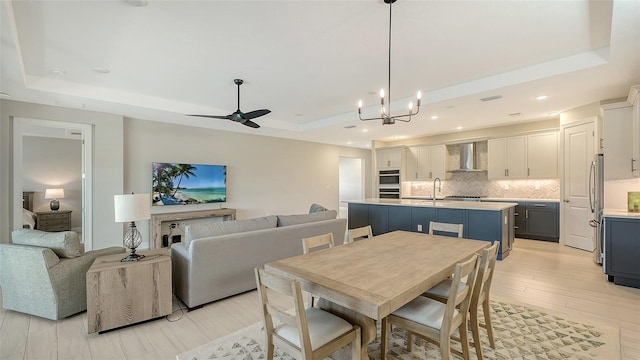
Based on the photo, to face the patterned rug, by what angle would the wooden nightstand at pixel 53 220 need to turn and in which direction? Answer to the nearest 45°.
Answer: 0° — it already faces it

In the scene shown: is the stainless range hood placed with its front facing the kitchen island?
yes

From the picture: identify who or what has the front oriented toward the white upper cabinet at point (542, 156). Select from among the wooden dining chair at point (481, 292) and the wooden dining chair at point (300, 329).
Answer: the wooden dining chair at point (300, 329)

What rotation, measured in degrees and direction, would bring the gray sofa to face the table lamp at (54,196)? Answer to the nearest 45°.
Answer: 0° — it already faces it

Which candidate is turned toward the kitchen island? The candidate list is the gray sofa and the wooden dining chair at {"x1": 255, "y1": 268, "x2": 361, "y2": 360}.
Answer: the wooden dining chair

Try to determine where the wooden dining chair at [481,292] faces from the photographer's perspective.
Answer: facing to the left of the viewer

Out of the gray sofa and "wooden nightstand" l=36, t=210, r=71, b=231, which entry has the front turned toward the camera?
the wooden nightstand

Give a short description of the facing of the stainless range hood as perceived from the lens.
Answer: facing the viewer

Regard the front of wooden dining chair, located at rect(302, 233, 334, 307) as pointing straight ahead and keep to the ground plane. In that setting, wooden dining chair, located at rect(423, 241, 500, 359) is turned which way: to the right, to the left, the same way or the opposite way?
the opposite way

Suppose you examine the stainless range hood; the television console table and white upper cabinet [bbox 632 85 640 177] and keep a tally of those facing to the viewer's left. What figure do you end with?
1

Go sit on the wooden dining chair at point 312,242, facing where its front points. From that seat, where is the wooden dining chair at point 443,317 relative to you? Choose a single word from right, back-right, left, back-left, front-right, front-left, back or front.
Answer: front

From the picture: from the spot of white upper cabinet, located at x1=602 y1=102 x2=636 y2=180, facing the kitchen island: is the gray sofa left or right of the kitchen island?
left

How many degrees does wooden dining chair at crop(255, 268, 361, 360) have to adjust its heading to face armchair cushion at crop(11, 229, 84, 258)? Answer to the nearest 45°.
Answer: approximately 90° to its left

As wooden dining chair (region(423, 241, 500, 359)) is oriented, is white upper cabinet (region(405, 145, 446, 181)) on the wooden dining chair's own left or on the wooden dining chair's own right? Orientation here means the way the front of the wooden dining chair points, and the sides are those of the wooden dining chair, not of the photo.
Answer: on the wooden dining chair's own right

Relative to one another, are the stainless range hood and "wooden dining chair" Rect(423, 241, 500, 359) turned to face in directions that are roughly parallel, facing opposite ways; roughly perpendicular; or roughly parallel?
roughly perpendicular

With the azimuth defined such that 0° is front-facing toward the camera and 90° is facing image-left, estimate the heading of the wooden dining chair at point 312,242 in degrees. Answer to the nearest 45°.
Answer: approximately 315°
